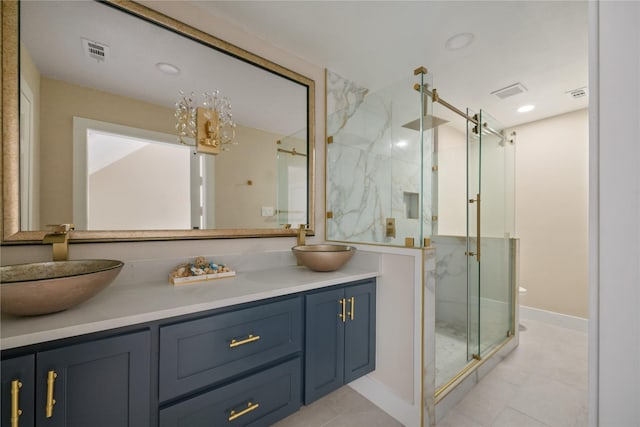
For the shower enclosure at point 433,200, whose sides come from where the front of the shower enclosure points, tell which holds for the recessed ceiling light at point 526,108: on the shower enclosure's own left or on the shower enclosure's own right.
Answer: on the shower enclosure's own left

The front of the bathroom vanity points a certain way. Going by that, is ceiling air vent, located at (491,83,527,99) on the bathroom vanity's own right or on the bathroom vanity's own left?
on the bathroom vanity's own left

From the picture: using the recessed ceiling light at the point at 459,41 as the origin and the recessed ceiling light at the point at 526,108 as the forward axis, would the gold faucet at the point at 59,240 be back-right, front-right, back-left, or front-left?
back-left

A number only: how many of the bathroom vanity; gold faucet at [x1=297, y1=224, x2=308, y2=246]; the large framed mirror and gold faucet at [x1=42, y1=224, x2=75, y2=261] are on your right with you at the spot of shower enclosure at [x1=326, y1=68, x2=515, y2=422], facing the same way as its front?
4

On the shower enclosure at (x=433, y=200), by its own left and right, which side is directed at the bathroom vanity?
right

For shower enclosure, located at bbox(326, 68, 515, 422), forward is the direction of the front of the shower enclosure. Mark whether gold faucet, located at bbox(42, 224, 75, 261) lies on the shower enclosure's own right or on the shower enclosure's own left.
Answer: on the shower enclosure's own right

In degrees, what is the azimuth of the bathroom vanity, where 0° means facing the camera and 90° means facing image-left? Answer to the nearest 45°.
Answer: approximately 315°
